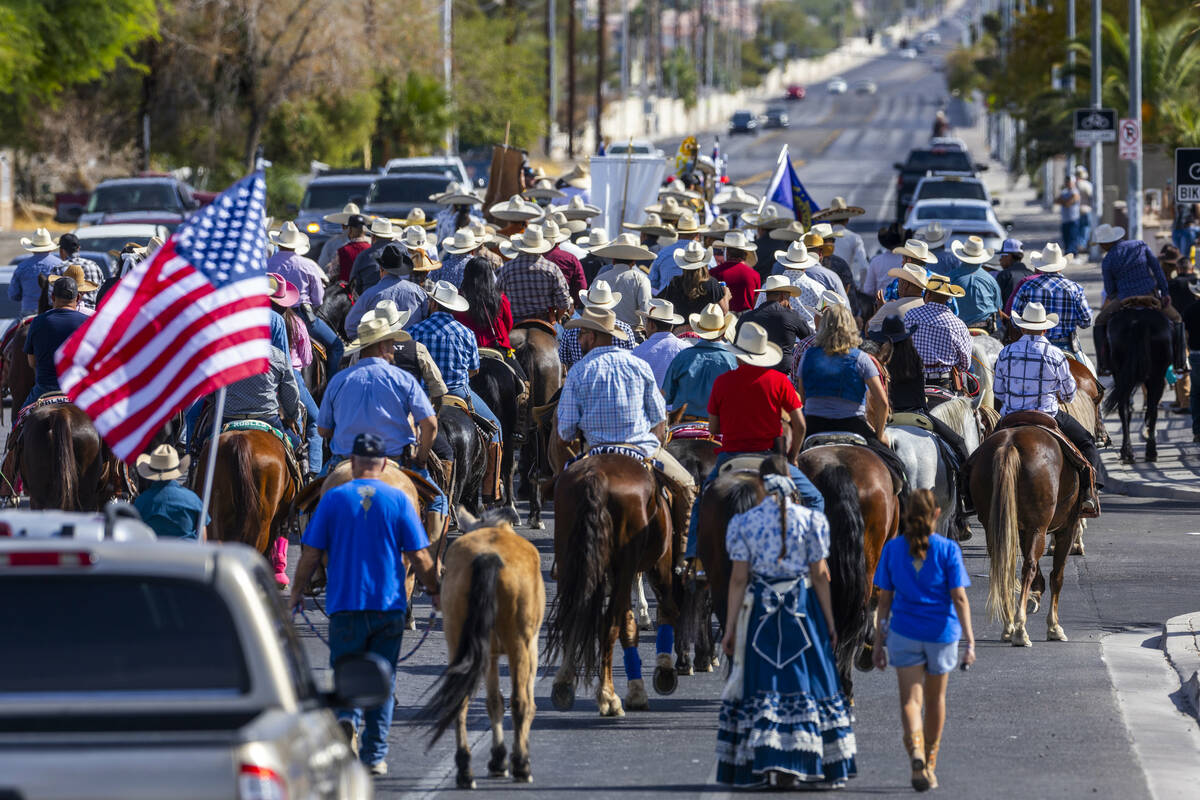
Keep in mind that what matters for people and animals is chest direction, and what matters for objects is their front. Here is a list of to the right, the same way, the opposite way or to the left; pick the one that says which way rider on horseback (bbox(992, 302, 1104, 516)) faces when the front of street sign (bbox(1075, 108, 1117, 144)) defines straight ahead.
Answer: the opposite way

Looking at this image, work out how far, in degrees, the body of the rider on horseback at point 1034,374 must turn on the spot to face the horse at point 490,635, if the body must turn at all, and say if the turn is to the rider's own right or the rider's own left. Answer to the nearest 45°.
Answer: approximately 135° to the rider's own left

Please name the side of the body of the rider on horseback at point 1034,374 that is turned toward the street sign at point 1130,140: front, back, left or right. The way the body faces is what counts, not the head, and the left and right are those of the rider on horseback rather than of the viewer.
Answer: front

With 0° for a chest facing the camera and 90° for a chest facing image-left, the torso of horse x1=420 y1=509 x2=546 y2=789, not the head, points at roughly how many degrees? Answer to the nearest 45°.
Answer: approximately 180°

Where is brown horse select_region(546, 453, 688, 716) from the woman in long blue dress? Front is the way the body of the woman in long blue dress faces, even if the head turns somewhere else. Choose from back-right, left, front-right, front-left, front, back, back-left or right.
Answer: front-left

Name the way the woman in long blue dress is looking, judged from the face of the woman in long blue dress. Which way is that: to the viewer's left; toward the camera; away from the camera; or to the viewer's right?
away from the camera

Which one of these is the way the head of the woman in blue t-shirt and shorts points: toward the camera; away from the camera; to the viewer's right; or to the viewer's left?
away from the camera

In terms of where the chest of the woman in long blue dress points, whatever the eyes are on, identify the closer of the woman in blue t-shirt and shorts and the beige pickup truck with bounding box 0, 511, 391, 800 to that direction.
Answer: the woman in blue t-shirt and shorts

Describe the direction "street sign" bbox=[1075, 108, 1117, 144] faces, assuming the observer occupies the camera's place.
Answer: facing the viewer

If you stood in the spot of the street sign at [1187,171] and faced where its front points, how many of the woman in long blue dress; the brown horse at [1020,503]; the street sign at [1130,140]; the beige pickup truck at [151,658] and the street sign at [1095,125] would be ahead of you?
3

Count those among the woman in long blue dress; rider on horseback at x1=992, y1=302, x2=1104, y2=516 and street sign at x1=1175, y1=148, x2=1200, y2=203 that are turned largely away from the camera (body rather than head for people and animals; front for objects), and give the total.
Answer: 2

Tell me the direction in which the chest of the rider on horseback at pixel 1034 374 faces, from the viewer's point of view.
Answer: away from the camera

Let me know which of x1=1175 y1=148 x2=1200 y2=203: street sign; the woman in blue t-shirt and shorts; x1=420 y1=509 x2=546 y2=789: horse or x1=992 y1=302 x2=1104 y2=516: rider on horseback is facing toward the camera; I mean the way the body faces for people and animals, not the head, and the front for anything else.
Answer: the street sign

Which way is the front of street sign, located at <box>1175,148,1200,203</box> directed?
toward the camera

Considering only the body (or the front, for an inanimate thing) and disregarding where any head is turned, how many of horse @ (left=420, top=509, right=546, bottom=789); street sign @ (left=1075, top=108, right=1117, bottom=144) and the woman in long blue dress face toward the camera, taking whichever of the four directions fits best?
1

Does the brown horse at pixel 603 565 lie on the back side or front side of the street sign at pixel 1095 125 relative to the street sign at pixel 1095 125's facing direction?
on the front side

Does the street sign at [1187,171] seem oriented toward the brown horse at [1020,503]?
yes

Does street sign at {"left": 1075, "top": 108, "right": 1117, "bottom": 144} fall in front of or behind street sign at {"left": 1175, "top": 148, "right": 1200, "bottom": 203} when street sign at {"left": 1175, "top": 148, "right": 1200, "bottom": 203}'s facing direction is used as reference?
behind

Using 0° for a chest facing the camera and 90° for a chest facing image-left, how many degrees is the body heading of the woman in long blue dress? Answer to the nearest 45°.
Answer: approximately 180°

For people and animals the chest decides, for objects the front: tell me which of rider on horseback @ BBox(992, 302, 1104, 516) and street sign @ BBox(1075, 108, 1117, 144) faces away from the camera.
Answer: the rider on horseback

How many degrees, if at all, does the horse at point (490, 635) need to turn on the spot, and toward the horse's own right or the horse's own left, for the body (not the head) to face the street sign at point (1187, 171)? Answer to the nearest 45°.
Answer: approximately 45° to the horse's own right
